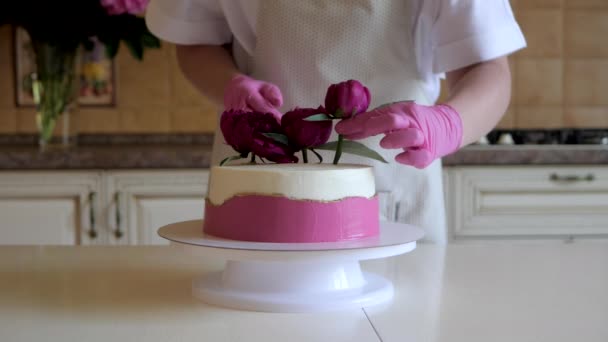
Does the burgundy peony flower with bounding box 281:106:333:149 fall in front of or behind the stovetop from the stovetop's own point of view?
in front

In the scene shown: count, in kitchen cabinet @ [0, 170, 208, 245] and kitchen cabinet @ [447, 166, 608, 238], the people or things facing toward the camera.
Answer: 2

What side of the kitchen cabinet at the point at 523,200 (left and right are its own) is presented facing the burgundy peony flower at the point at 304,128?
front

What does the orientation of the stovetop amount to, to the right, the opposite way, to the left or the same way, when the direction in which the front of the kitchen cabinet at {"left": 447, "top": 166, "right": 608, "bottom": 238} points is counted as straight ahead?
the same way

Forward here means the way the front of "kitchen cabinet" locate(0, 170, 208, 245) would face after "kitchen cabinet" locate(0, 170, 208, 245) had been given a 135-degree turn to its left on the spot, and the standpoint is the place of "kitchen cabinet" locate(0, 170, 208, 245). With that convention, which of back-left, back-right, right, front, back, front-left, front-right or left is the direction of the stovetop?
front-right

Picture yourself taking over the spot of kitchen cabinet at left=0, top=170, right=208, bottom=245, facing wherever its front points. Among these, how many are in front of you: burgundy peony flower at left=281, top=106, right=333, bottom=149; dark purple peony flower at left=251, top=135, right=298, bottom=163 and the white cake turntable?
3

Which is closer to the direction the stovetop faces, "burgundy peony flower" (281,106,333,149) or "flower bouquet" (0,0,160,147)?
the burgundy peony flower

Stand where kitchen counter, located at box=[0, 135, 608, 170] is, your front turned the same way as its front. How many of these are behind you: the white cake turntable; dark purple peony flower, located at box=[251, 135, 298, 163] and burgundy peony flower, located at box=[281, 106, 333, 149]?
0

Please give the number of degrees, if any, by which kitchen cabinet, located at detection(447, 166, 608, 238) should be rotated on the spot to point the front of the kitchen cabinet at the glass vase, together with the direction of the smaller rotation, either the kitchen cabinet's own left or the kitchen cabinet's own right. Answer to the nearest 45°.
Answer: approximately 90° to the kitchen cabinet's own right

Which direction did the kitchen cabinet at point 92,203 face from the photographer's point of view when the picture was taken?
facing the viewer

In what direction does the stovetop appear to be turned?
toward the camera

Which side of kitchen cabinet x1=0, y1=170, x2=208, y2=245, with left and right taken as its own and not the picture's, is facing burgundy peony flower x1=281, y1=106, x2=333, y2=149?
front

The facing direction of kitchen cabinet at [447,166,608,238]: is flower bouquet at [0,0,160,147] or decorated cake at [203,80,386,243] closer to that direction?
the decorated cake

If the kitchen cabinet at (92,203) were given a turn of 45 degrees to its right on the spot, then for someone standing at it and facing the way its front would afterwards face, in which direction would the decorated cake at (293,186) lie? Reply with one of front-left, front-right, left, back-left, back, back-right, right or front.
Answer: front-left

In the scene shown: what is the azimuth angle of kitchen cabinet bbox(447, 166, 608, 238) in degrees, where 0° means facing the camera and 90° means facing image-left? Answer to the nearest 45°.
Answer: approximately 0°

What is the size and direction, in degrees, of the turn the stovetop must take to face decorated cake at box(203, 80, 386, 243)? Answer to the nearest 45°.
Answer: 0° — it already faces it
